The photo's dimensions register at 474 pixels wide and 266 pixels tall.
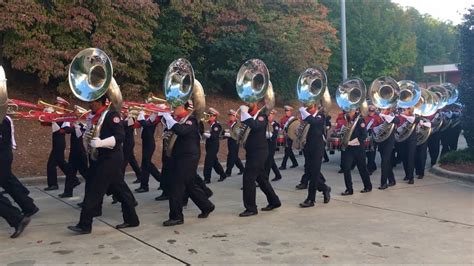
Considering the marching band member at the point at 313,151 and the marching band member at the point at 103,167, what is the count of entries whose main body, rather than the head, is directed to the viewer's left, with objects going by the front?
2

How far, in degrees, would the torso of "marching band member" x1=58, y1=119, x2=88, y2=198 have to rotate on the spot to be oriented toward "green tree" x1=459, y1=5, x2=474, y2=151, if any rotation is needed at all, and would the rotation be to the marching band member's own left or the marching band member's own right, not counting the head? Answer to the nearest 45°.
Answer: approximately 180°

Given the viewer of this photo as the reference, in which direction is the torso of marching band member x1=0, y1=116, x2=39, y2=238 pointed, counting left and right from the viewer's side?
facing to the left of the viewer

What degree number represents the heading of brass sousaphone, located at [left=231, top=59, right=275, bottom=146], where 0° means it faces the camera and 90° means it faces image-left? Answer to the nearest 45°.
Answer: approximately 45°

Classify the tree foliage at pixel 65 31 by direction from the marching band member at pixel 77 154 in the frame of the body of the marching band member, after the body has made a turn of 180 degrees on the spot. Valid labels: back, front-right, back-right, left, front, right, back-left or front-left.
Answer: left

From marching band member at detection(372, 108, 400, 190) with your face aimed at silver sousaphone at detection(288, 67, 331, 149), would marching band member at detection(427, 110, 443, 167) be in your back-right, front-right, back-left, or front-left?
back-right

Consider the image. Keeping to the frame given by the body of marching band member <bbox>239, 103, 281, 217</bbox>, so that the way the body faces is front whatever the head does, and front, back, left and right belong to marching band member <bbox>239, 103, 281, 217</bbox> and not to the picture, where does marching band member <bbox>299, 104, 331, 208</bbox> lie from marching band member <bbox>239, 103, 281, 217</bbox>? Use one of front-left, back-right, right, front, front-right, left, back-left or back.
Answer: back-right

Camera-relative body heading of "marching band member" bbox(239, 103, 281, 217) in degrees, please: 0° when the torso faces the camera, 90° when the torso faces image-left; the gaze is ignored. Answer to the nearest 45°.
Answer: approximately 90°

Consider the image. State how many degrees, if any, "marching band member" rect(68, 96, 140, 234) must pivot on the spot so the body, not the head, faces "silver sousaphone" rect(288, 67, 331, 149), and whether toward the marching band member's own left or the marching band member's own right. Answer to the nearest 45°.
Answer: approximately 135° to the marching band member's own right

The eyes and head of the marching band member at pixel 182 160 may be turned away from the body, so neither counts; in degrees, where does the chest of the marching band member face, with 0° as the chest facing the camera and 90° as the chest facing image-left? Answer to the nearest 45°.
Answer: approximately 90°

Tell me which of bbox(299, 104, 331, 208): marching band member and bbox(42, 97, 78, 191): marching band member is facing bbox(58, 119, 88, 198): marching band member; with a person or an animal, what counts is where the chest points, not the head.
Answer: bbox(299, 104, 331, 208): marching band member

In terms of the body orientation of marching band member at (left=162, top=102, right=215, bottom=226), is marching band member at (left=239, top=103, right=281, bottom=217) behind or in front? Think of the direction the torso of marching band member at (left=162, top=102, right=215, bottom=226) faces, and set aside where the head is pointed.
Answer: behind

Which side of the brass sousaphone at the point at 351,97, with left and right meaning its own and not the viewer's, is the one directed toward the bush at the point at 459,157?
back

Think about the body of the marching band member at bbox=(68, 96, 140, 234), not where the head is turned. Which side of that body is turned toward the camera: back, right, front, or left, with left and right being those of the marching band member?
left

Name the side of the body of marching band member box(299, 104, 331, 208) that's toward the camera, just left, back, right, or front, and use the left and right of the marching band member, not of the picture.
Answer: left
